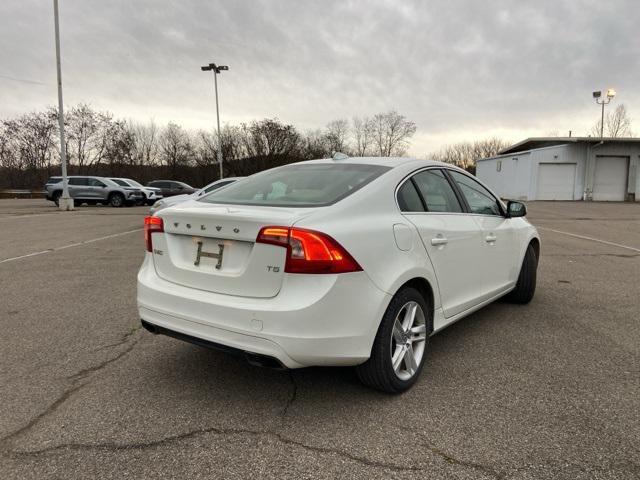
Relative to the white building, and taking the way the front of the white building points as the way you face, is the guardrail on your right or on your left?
on your right

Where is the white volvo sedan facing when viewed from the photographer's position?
facing away from the viewer and to the right of the viewer

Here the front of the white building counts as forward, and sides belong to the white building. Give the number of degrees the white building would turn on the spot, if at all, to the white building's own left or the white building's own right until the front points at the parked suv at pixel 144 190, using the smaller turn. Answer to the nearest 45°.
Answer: approximately 45° to the white building's own right

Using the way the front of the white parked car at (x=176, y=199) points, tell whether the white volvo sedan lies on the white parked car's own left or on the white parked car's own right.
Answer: on the white parked car's own left

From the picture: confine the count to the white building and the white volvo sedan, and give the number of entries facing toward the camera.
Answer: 1

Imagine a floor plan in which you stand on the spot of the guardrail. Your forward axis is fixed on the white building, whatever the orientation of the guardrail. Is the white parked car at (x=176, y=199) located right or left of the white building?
right

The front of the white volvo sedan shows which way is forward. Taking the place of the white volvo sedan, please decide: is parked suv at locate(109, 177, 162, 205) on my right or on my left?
on my left

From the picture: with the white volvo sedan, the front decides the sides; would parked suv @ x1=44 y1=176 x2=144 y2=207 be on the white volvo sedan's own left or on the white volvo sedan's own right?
on the white volvo sedan's own left

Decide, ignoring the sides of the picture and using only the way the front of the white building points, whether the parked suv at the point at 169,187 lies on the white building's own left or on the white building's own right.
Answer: on the white building's own right
